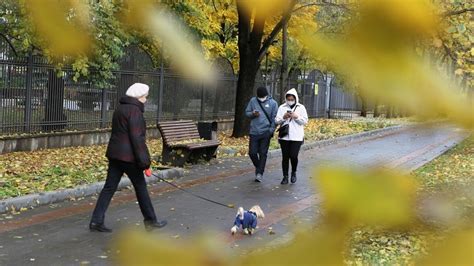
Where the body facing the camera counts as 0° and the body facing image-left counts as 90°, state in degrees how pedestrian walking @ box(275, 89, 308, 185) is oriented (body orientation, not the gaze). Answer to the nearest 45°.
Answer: approximately 0°

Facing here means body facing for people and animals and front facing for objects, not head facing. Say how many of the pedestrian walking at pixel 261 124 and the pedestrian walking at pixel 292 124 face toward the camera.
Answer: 2

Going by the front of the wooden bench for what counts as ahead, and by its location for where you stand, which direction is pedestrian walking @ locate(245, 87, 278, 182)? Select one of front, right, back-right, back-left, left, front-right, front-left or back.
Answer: front

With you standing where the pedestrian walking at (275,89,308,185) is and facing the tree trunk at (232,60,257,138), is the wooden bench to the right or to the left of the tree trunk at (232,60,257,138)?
left

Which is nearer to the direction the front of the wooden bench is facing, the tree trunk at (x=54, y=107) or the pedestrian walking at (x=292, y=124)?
the pedestrian walking

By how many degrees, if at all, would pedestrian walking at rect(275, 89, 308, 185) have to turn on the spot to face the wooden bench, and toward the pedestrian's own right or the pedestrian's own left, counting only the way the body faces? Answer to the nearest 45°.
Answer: approximately 135° to the pedestrian's own right

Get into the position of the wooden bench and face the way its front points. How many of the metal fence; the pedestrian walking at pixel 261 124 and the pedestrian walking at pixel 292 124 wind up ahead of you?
2

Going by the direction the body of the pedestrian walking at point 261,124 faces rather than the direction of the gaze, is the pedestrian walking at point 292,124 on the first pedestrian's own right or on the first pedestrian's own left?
on the first pedestrian's own left

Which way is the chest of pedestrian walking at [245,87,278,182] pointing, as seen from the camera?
toward the camera

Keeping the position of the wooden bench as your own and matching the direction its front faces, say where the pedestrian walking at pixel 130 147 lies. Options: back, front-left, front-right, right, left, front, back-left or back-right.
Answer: front-right

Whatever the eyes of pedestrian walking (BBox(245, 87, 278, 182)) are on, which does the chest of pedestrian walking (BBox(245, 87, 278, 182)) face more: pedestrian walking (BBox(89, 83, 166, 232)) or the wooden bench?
the pedestrian walking

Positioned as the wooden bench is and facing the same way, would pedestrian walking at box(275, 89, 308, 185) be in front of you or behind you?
in front

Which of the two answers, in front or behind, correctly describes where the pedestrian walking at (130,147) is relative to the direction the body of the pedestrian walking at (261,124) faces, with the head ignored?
in front

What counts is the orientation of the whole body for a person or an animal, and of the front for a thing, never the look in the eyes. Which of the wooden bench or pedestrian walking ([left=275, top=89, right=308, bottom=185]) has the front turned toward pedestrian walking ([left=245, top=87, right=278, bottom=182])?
the wooden bench

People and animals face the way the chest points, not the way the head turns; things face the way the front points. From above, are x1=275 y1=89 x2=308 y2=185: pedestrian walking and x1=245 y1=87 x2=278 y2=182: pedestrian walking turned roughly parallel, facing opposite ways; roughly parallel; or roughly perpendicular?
roughly parallel

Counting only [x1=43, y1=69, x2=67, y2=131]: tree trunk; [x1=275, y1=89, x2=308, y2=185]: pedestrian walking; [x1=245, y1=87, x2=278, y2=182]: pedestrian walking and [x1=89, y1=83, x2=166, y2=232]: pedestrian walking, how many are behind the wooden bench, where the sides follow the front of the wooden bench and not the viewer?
1

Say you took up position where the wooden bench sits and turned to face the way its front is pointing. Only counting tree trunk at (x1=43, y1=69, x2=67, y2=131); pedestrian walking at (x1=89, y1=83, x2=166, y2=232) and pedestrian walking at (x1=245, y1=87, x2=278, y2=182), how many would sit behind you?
1

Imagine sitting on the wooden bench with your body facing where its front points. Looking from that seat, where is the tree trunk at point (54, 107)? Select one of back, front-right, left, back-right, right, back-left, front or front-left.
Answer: back

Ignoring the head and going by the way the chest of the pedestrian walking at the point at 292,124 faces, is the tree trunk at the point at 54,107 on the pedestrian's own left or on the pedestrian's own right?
on the pedestrian's own right
